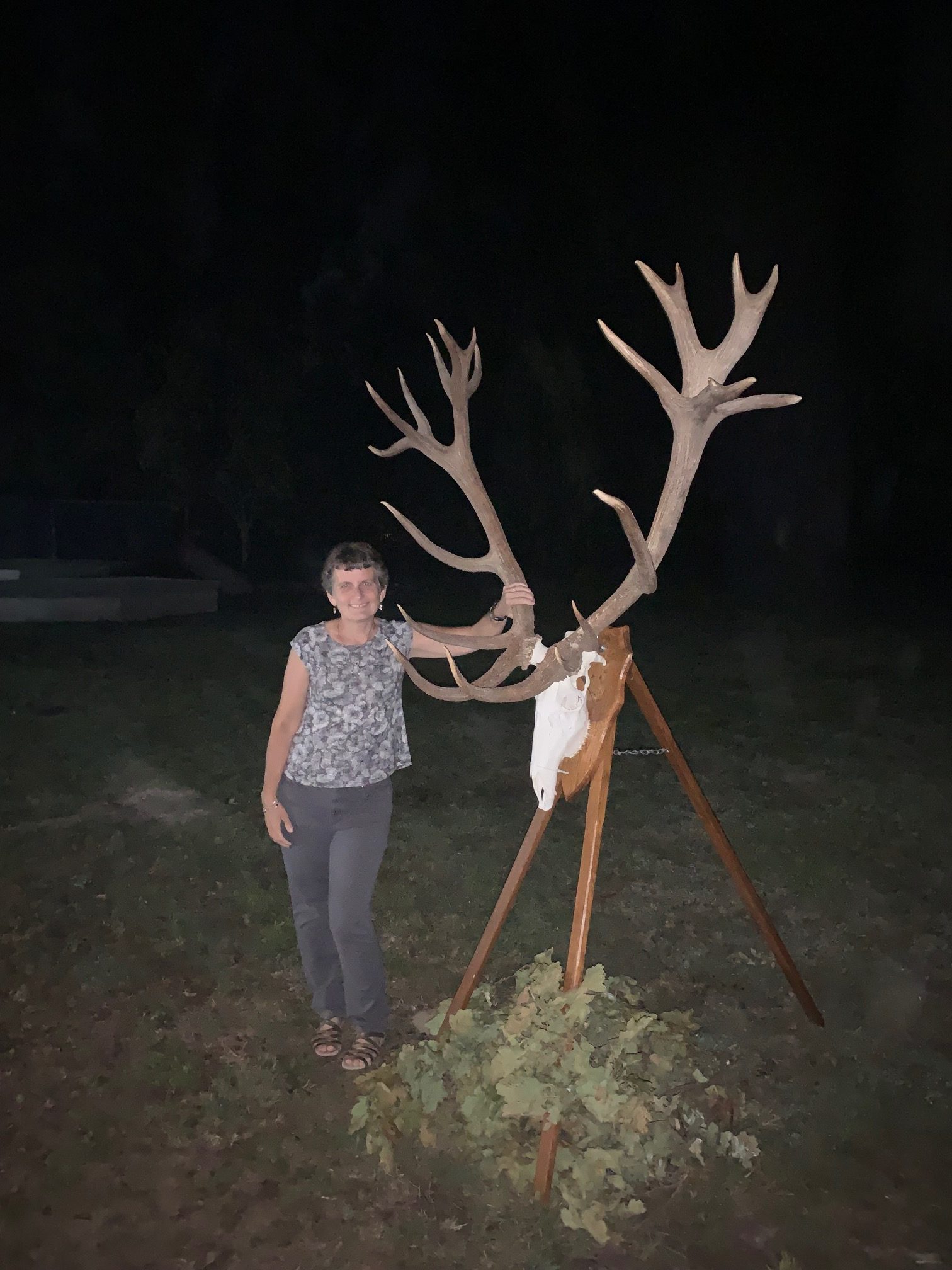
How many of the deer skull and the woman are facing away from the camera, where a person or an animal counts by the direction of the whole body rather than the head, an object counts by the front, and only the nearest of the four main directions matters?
0

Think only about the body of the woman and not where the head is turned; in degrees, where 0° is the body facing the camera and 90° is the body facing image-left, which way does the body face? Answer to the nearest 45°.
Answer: approximately 0°

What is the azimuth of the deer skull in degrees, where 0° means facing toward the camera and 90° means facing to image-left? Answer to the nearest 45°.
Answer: approximately 45°

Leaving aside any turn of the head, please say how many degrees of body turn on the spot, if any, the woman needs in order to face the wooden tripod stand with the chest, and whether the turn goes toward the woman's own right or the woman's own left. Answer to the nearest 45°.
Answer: approximately 45° to the woman's own left

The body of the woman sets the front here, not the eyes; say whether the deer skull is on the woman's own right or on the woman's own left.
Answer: on the woman's own left

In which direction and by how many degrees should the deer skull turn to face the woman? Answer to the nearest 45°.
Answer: approximately 45° to its right
